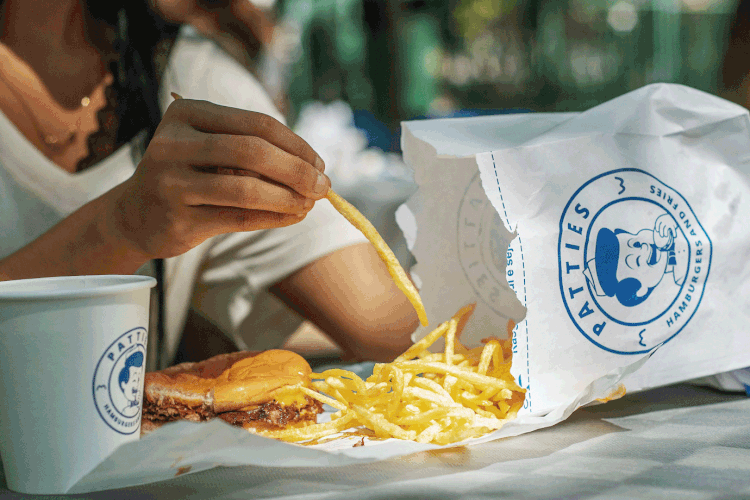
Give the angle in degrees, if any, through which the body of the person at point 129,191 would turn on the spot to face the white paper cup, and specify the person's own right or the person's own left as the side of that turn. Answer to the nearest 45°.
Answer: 0° — they already face it

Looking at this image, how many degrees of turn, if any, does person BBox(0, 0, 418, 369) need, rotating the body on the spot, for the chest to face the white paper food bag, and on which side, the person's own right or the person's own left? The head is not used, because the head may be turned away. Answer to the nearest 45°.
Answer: approximately 45° to the person's own left

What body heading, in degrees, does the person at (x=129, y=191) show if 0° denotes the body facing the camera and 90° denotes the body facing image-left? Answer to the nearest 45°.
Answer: approximately 0°
